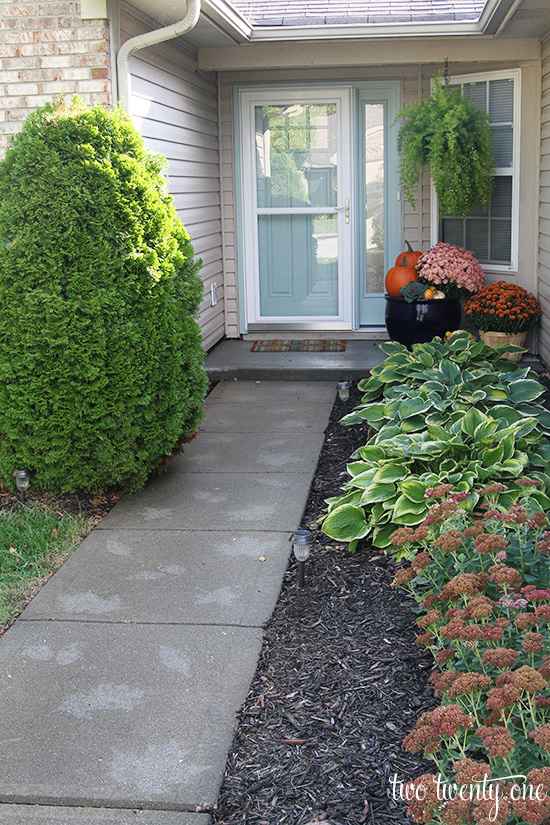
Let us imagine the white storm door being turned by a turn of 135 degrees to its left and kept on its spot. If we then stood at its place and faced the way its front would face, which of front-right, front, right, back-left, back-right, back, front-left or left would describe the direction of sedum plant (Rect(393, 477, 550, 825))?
back-right

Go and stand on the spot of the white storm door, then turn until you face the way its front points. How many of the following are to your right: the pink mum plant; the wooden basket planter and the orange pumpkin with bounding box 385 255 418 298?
0

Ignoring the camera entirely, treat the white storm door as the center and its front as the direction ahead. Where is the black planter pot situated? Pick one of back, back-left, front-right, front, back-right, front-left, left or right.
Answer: front-left

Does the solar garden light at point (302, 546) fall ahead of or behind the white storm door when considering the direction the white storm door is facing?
ahead

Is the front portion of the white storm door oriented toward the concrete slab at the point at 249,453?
yes

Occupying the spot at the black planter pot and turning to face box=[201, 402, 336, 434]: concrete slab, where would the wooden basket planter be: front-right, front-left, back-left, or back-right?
back-left

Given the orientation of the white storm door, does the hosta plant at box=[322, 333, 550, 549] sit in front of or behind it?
in front

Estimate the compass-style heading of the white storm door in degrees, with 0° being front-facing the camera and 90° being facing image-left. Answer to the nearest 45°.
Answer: approximately 0°

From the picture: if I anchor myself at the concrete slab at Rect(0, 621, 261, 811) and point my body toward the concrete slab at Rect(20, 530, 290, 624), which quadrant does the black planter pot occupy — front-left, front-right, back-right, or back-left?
front-right

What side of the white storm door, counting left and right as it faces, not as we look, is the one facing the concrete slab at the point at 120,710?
front

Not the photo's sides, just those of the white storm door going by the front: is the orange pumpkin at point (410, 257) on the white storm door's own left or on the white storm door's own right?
on the white storm door's own left

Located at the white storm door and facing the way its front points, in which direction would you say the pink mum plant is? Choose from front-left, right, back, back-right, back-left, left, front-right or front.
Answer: front-left

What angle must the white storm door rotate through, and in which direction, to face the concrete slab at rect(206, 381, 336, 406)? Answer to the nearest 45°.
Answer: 0° — it already faces it

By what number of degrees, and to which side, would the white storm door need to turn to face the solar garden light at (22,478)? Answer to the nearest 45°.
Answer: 0° — it already faces it

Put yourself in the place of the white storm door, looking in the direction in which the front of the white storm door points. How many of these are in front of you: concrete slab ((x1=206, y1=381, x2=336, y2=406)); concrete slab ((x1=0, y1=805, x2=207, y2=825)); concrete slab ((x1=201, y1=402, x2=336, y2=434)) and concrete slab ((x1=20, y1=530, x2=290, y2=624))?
4

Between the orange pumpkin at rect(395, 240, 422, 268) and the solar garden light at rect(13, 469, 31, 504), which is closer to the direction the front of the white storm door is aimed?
the solar garden light

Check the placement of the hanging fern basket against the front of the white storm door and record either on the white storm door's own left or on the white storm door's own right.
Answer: on the white storm door's own left

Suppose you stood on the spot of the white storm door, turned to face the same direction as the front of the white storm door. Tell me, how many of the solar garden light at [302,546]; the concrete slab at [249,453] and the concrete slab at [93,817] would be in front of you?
3

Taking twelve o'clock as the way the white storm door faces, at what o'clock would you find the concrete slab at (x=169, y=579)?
The concrete slab is roughly at 12 o'clock from the white storm door.
